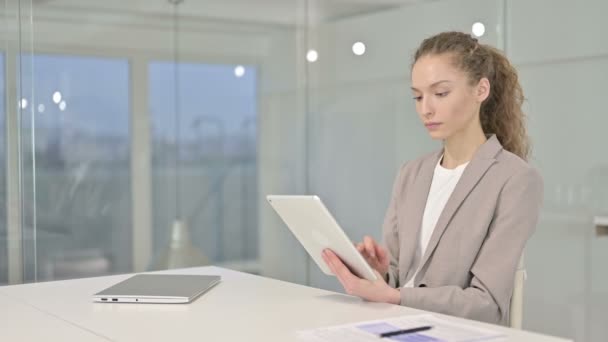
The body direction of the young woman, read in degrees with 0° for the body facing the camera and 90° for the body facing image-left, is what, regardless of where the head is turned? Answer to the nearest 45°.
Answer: approximately 45°

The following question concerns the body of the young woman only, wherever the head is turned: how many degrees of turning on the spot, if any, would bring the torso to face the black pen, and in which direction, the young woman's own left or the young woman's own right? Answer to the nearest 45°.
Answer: approximately 45° to the young woman's own left
